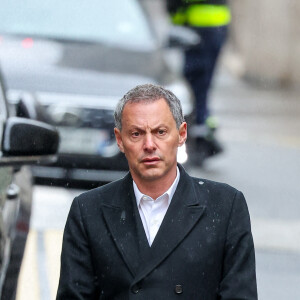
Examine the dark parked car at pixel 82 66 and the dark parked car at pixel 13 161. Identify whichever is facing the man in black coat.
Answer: the dark parked car at pixel 82 66

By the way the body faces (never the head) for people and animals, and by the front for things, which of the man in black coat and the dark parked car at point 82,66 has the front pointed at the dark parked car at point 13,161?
the dark parked car at point 82,66

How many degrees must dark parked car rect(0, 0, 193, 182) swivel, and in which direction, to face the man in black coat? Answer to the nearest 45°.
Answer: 0° — it already faces them

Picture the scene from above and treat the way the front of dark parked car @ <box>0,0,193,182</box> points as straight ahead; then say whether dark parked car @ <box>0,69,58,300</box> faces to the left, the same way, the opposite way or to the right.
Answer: the opposite way

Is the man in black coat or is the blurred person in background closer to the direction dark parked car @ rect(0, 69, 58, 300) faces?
the blurred person in background

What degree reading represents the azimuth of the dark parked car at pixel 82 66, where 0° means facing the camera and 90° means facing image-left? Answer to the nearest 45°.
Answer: approximately 0°

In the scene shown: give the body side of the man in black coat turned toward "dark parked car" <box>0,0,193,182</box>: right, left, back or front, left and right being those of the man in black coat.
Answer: back

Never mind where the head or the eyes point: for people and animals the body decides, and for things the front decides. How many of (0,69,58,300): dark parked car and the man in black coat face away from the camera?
1

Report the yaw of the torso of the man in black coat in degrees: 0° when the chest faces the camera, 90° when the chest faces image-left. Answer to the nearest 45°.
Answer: approximately 0°
